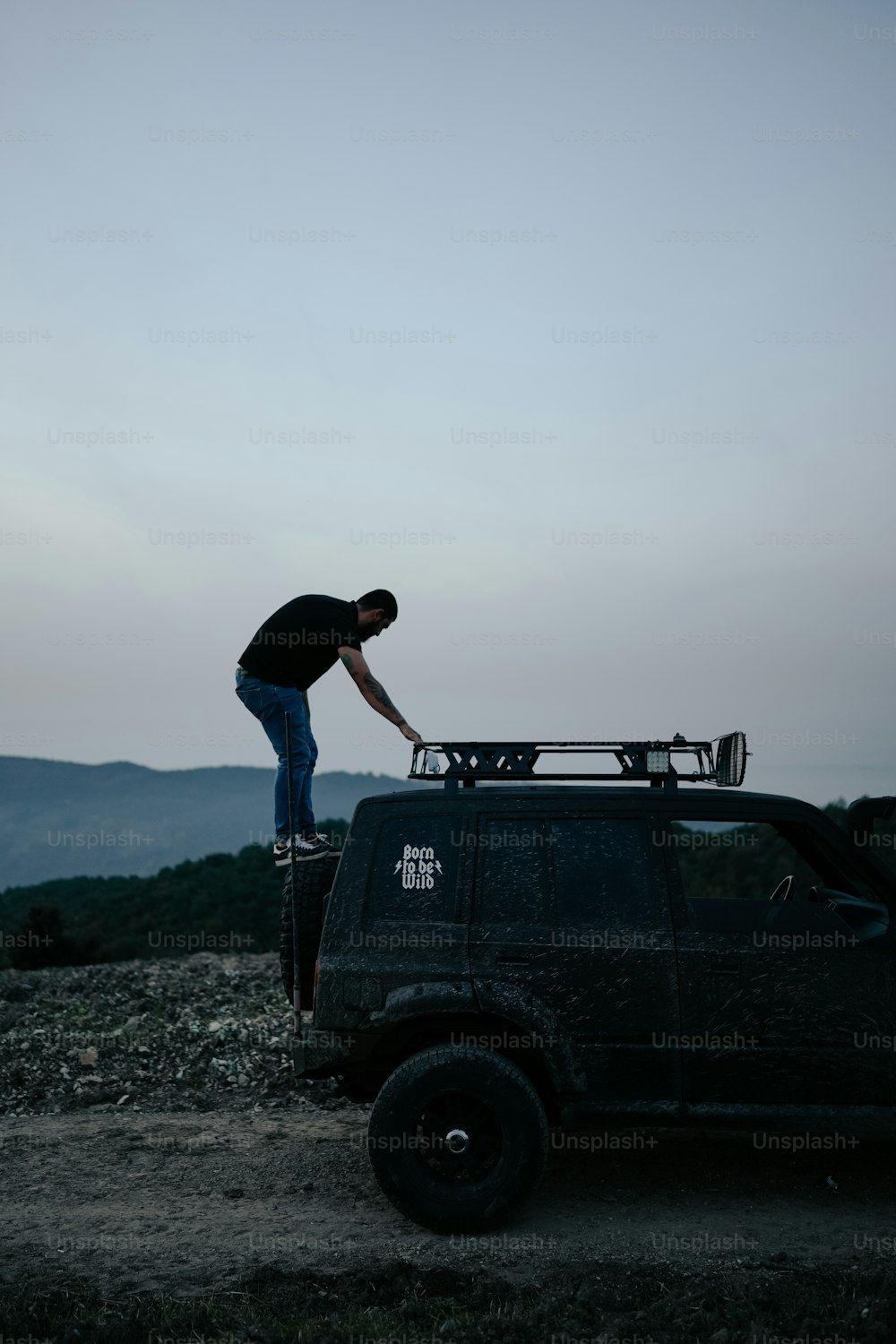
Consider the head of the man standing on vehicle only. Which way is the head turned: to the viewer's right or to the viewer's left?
to the viewer's right

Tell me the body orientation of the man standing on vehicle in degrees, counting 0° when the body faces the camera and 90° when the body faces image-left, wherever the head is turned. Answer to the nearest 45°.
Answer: approximately 270°

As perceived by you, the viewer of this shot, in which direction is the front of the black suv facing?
facing to the right of the viewer
